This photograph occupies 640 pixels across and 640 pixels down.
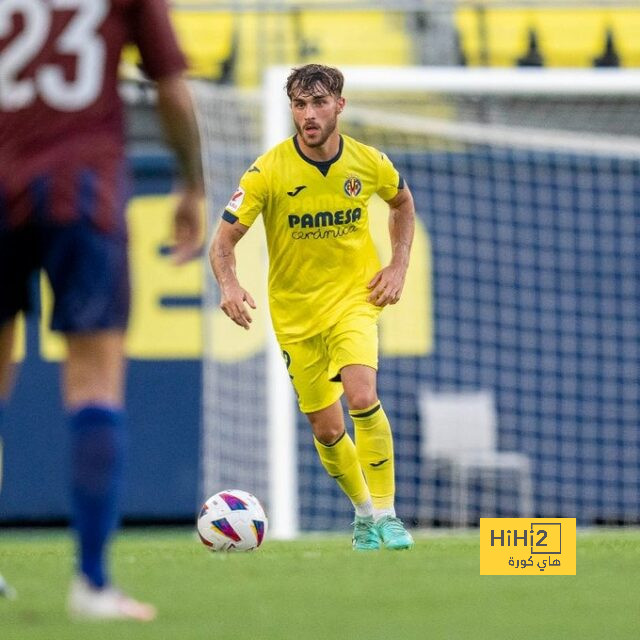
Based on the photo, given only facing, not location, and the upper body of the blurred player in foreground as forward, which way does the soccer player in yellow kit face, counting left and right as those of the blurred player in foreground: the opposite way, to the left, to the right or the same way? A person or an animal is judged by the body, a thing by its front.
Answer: the opposite way

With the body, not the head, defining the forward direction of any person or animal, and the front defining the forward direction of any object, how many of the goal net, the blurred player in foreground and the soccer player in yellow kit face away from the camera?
1

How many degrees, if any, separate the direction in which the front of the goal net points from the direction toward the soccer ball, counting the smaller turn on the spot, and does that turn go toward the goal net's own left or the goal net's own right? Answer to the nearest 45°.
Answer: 0° — it already faces it

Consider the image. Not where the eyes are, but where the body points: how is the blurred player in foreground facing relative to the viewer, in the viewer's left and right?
facing away from the viewer

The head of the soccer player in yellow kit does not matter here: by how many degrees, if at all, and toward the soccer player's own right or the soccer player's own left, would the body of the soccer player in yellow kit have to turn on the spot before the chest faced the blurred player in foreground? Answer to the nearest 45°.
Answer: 0° — they already face them

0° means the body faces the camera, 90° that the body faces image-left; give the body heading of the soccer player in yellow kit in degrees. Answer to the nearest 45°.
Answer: approximately 0°

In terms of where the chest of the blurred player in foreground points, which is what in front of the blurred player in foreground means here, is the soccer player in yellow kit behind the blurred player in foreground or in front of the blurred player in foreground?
in front

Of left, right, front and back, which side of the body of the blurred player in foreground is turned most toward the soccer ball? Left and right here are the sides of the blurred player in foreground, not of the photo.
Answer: front

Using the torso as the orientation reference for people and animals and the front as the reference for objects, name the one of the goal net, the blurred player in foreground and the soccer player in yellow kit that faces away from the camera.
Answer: the blurred player in foreground

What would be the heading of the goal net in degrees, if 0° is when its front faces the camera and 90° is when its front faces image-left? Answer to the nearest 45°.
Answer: approximately 0°

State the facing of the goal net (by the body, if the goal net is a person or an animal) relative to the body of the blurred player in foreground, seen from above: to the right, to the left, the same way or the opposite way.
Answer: the opposite way
